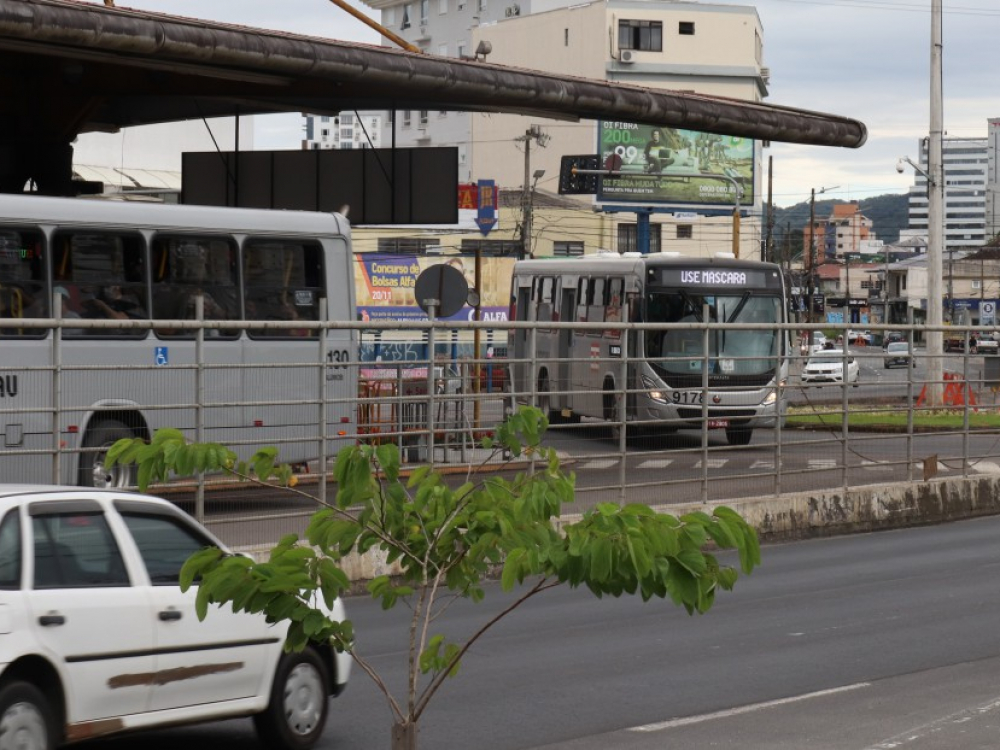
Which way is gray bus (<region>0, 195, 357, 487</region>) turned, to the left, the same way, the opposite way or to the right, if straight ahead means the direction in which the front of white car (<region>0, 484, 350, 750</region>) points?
the opposite way

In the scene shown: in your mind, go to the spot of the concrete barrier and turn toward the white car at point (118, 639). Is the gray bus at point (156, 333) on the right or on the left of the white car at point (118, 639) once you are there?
right

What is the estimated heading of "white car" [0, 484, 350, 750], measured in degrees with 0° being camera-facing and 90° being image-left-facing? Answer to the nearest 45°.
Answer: approximately 225°

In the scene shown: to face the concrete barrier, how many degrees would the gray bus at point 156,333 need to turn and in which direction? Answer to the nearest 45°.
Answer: approximately 135° to its left

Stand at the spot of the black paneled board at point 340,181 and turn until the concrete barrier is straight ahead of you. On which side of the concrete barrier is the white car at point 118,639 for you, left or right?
right

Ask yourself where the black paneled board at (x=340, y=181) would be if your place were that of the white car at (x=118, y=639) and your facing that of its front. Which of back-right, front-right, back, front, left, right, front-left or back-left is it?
front-left

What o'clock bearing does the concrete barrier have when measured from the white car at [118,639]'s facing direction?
The concrete barrier is roughly at 12 o'clock from the white car.

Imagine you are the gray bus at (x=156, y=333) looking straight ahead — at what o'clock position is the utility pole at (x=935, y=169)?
The utility pole is roughly at 6 o'clock from the gray bus.

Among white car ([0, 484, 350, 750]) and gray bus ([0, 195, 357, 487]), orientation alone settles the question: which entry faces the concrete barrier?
the white car
